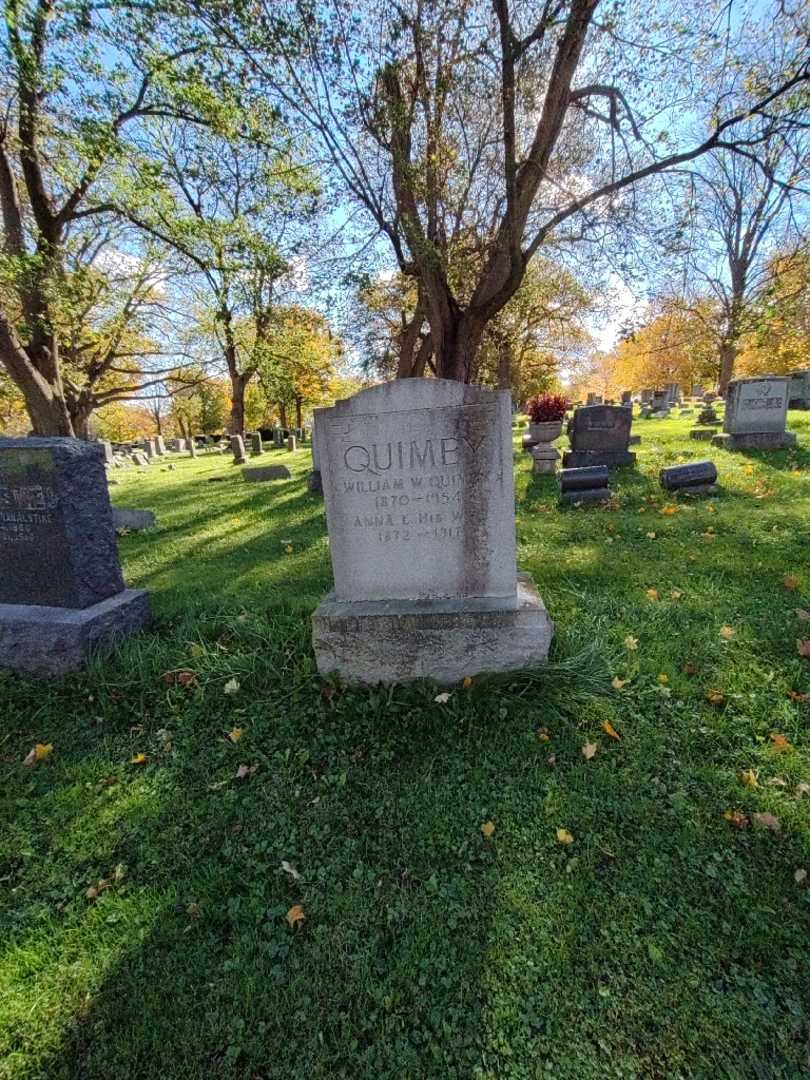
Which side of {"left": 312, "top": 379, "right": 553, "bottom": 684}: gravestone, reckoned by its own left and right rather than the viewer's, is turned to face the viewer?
front

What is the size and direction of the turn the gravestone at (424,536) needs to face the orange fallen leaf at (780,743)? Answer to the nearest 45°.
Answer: approximately 90° to its left

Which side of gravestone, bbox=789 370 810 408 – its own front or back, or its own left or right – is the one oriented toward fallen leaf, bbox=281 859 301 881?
front

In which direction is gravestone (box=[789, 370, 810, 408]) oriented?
toward the camera

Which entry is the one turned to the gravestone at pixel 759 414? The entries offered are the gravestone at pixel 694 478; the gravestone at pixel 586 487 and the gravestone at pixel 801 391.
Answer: the gravestone at pixel 801 391

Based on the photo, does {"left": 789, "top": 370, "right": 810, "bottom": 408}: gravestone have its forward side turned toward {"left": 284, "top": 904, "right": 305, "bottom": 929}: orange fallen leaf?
yes

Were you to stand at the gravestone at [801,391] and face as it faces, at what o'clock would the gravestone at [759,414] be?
the gravestone at [759,414] is roughly at 12 o'clock from the gravestone at [801,391].

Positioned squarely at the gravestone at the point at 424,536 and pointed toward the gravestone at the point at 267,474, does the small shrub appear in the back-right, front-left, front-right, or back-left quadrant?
front-right

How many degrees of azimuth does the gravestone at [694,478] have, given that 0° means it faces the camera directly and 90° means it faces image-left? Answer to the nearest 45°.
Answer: approximately 0°

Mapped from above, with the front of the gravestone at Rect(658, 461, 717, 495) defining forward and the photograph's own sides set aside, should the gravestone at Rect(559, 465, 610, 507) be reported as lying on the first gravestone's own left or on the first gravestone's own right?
on the first gravestone's own right

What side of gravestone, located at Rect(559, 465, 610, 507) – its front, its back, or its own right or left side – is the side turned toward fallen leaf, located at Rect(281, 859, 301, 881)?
front

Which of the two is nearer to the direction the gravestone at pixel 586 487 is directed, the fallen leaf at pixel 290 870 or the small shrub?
the fallen leaf

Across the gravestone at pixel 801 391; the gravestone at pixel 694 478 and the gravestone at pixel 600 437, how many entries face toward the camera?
3

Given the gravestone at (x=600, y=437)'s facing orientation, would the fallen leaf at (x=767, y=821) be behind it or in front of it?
in front

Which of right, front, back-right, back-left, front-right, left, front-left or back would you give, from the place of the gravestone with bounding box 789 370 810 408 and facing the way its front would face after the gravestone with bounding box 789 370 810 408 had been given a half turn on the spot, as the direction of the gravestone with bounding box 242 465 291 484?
back-left

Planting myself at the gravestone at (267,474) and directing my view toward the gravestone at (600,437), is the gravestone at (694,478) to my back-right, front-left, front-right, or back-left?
front-right

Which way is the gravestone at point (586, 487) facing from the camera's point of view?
toward the camera

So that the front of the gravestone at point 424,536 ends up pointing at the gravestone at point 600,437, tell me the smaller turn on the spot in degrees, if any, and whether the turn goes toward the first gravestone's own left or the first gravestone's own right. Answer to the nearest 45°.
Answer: approximately 135° to the first gravestone's own left
